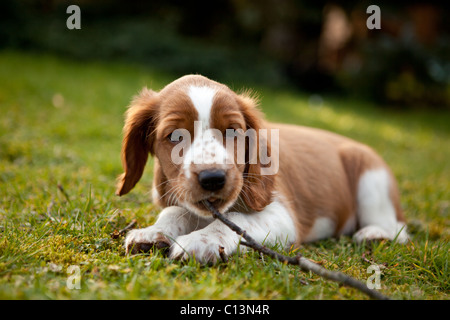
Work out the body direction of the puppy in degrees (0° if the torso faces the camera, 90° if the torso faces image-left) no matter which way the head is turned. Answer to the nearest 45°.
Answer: approximately 45°
